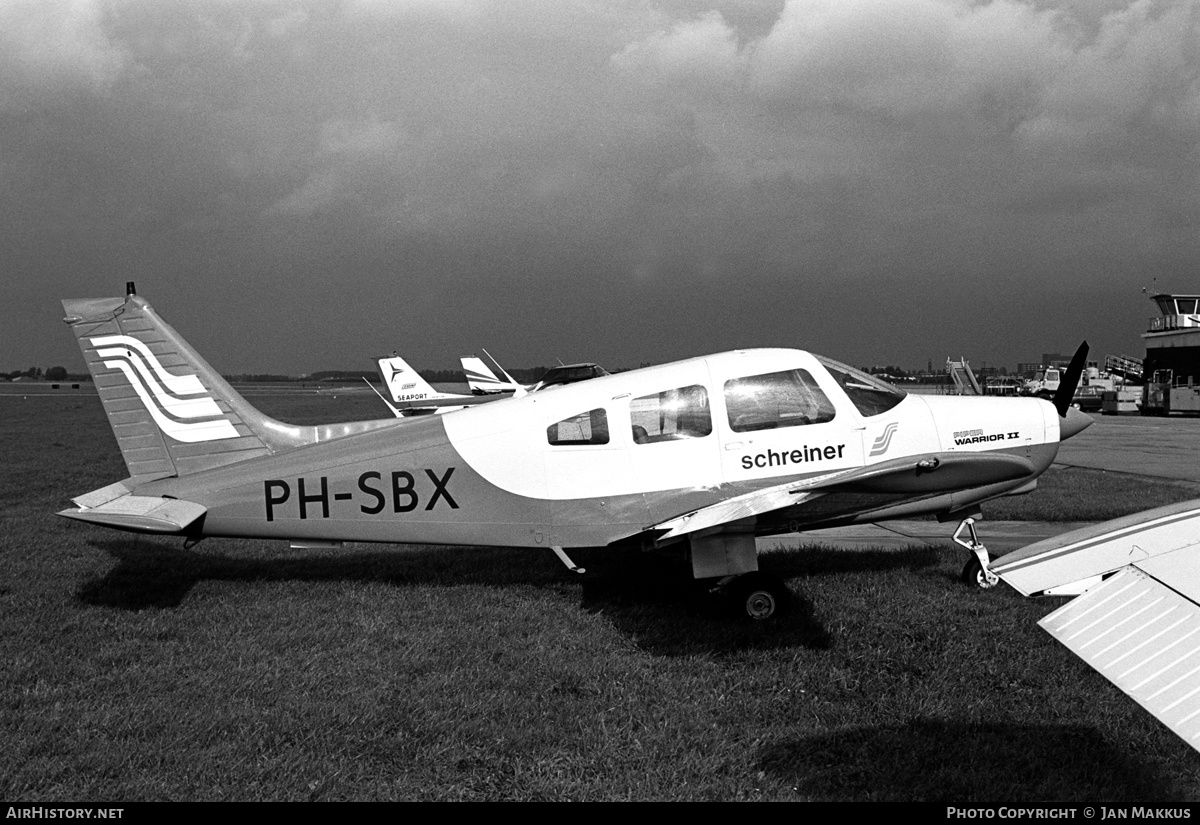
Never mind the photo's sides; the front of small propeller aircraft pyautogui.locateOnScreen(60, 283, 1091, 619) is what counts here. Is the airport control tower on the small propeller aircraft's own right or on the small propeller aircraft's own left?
on the small propeller aircraft's own left

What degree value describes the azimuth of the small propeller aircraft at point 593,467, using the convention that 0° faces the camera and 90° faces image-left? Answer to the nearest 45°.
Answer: approximately 270°
